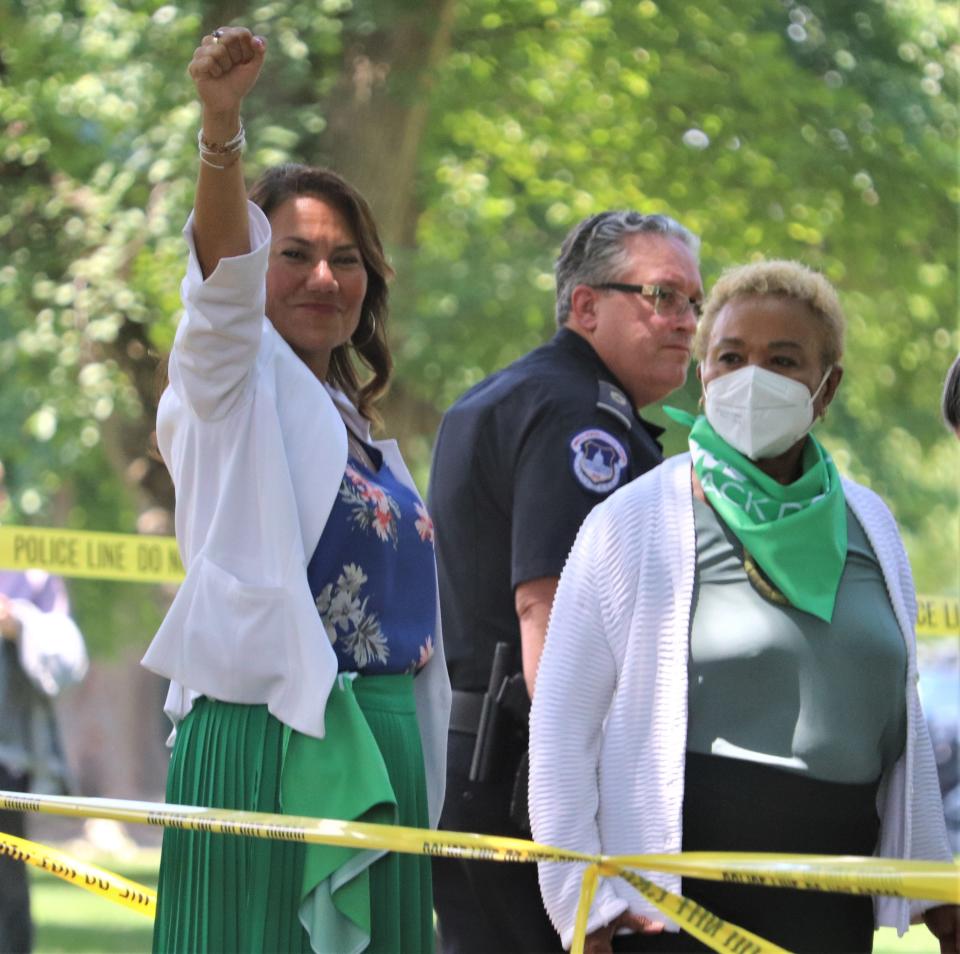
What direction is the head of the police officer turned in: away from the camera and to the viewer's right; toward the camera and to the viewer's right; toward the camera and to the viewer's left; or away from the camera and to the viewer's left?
toward the camera and to the viewer's right

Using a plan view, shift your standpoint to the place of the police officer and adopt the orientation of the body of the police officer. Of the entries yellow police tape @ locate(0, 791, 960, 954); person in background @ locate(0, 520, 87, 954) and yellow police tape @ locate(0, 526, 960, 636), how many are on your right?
1

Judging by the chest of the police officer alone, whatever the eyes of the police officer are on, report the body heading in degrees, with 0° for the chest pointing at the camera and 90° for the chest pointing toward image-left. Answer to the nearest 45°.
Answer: approximately 270°

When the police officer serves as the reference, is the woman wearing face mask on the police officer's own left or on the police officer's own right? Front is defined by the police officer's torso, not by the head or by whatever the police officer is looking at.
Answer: on the police officer's own right

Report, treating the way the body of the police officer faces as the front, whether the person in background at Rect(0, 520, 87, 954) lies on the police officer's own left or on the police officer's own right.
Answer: on the police officer's own left

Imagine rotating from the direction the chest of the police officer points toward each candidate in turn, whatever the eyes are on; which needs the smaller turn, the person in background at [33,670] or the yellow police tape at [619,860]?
the yellow police tape
